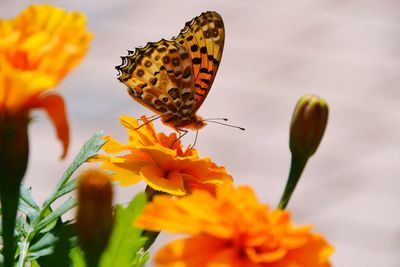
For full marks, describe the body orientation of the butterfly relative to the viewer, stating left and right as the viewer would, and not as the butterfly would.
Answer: facing to the right of the viewer

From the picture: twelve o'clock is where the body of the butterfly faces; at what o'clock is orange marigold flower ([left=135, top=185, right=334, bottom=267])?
The orange marigold flower is roughly at 3 o'clock from the butterfly.

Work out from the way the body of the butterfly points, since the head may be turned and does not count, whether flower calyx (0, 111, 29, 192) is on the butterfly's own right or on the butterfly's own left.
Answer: on the butterfly's own right

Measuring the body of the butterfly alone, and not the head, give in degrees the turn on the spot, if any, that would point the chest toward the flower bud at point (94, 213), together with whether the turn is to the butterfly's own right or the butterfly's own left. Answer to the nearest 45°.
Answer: approximately 90° to the butterfly's own right
